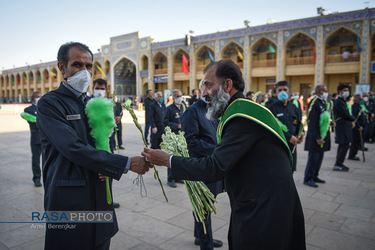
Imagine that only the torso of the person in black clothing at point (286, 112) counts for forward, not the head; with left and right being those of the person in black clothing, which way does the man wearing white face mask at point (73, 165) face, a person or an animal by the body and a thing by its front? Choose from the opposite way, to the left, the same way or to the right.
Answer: to the left

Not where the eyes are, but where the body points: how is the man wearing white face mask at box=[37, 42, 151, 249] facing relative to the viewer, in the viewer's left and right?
facing the viewer and to the right of the viewer

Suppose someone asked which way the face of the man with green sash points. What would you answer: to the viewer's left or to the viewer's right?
to the viewer's left

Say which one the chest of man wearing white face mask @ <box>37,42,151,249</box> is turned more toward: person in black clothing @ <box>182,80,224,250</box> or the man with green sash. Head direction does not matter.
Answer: the man with green sash

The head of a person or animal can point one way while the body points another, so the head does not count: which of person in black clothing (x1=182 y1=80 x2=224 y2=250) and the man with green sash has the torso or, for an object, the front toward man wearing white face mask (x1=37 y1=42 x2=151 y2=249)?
the man with green sash

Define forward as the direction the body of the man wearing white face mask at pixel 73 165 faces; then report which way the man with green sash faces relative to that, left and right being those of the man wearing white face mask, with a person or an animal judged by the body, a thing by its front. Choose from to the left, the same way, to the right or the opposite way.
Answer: the opposite way

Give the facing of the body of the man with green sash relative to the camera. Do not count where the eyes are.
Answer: to the viewer's left

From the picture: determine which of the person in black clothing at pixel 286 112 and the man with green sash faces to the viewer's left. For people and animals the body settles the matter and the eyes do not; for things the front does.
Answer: the man with green sash

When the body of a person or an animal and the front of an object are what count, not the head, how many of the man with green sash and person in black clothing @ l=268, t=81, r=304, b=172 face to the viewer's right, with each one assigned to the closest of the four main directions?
0

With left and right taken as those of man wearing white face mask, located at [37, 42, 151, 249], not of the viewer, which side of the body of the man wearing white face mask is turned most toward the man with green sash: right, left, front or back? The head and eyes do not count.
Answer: front

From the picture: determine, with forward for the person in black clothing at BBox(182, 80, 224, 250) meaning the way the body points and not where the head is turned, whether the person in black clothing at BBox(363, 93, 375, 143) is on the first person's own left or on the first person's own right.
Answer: on the first person's own left
